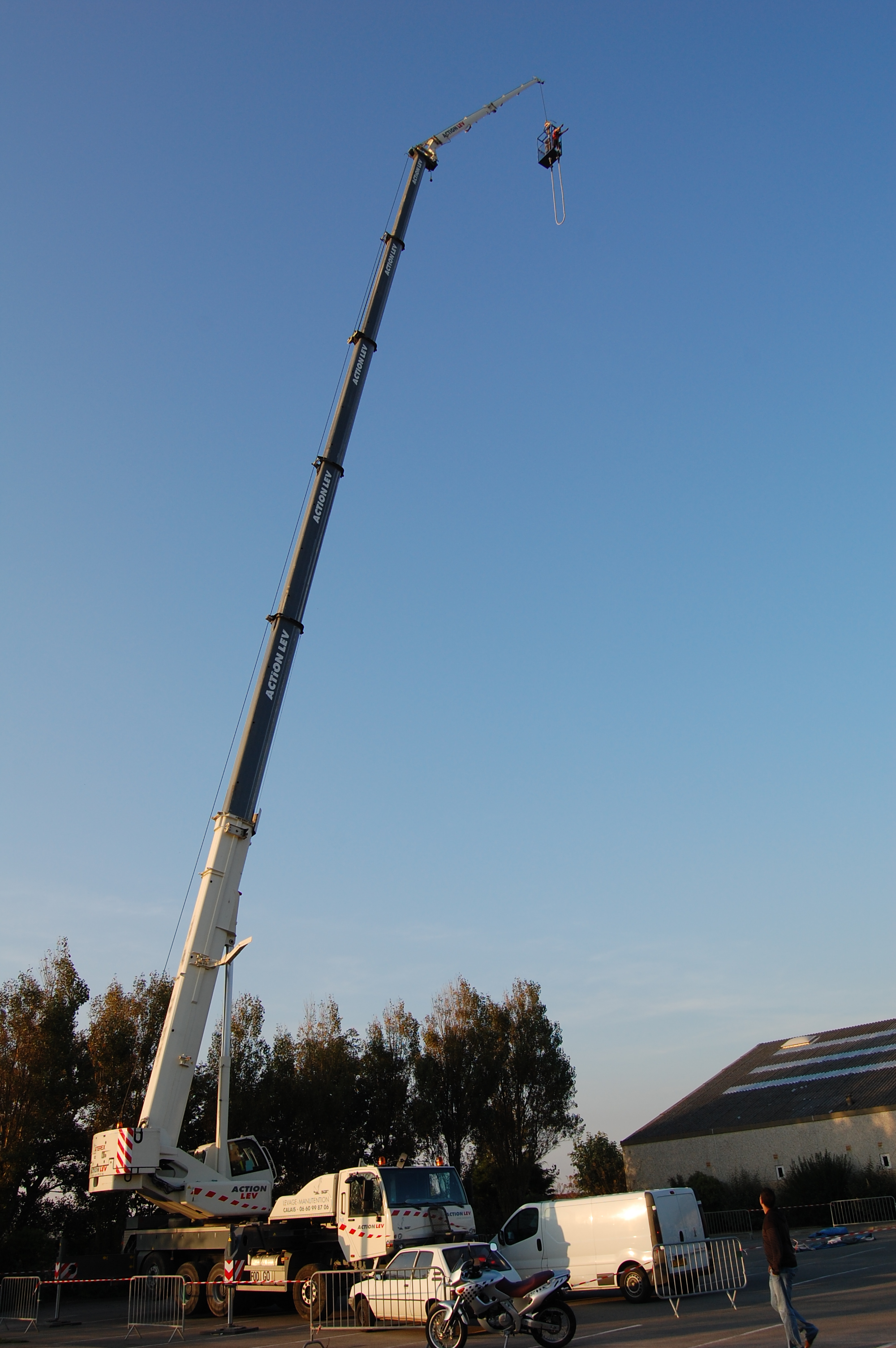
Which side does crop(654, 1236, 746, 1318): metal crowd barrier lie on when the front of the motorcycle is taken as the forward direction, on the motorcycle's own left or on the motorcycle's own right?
on the motorcycle's own right

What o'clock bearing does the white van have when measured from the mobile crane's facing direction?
The white van is roughly at 11 o'clock from the mobile crane.

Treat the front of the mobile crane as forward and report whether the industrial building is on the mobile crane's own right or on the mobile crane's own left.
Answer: on the mobile crane's own left

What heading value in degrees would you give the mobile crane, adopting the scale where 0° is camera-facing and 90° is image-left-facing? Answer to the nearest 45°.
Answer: approximately 315°

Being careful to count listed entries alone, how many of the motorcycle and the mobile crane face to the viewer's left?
1

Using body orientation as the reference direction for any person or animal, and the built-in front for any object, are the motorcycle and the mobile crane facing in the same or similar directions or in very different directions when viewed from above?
very different directions

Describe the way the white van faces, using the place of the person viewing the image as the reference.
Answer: facing away from the viewer and to the left of the viewer

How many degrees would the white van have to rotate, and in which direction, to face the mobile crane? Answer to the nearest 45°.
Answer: approximately 45° to its left
